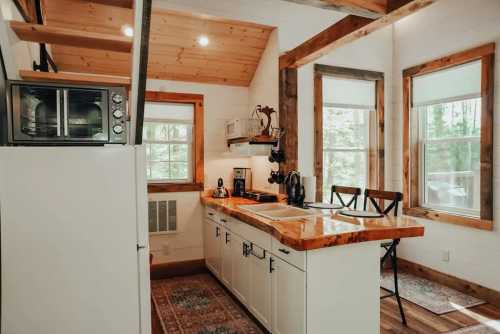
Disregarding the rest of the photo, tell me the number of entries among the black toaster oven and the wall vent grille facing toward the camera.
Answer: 2

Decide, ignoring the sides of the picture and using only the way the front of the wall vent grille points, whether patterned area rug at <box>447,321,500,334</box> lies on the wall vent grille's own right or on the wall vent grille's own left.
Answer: on the wall vent grille's own left

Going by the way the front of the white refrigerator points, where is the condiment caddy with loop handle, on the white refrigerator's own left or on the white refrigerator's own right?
on the white refrigerator's own left

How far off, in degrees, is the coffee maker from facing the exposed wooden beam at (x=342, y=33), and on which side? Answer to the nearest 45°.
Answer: approximately 90° to its left

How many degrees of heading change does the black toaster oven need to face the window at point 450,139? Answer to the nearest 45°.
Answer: approximately 90° to its left

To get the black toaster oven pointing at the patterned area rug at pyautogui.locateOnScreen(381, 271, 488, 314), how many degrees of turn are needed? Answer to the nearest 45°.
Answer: approximately 90° to its left

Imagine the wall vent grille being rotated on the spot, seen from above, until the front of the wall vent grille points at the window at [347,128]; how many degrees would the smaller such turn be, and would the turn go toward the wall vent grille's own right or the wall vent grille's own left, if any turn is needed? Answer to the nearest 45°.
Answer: approximately 90° to the wall vent grille's own left
